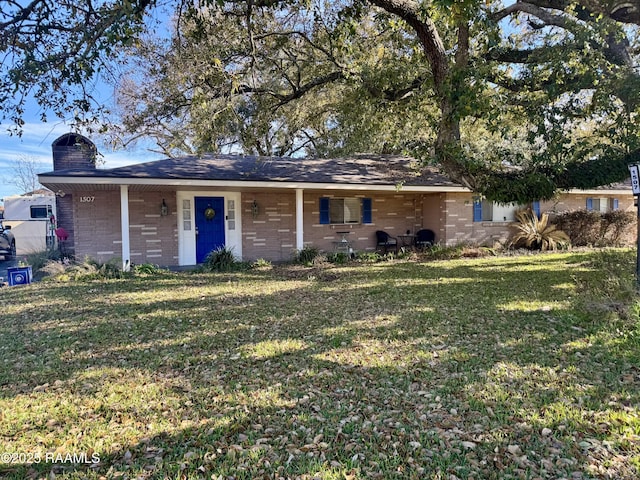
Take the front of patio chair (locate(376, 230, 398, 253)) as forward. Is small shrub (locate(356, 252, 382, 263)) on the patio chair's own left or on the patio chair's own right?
on the patio chair's own right

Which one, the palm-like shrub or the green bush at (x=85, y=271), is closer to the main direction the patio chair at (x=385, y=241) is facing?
the palm-like shrub

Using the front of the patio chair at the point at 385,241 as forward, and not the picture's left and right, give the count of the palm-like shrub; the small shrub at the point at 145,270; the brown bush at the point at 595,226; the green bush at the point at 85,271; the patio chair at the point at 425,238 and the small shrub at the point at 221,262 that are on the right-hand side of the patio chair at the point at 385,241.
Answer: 3

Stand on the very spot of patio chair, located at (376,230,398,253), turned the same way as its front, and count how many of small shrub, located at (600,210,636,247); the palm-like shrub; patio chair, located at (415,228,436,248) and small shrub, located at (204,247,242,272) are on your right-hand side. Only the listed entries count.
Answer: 1

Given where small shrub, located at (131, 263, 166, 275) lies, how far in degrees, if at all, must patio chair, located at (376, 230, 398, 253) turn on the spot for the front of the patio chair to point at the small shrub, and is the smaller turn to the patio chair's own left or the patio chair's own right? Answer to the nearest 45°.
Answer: approximately 90° to the patio chair's own right

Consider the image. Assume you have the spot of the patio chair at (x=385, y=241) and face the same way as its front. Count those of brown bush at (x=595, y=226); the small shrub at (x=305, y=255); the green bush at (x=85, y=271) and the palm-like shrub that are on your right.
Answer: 2

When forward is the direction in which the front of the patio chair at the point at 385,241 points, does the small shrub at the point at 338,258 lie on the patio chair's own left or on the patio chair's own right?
on the patio chair's own right

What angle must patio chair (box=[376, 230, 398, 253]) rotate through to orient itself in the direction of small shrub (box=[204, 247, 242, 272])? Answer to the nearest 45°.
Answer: approximately 90° to its right

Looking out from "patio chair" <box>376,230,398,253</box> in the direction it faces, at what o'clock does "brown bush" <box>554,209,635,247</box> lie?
The brown bush is roughly at 10 o'clock from the patio chair.

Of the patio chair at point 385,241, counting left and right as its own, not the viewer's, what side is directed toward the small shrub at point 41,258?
right

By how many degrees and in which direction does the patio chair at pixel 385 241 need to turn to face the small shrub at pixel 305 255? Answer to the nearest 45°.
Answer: approximately 90° to its right

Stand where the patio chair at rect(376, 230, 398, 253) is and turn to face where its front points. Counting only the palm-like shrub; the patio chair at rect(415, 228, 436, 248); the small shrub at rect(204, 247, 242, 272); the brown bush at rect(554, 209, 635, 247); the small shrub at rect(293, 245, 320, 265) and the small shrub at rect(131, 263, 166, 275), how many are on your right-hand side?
3

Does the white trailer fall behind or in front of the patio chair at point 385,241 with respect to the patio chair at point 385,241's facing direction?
behind
